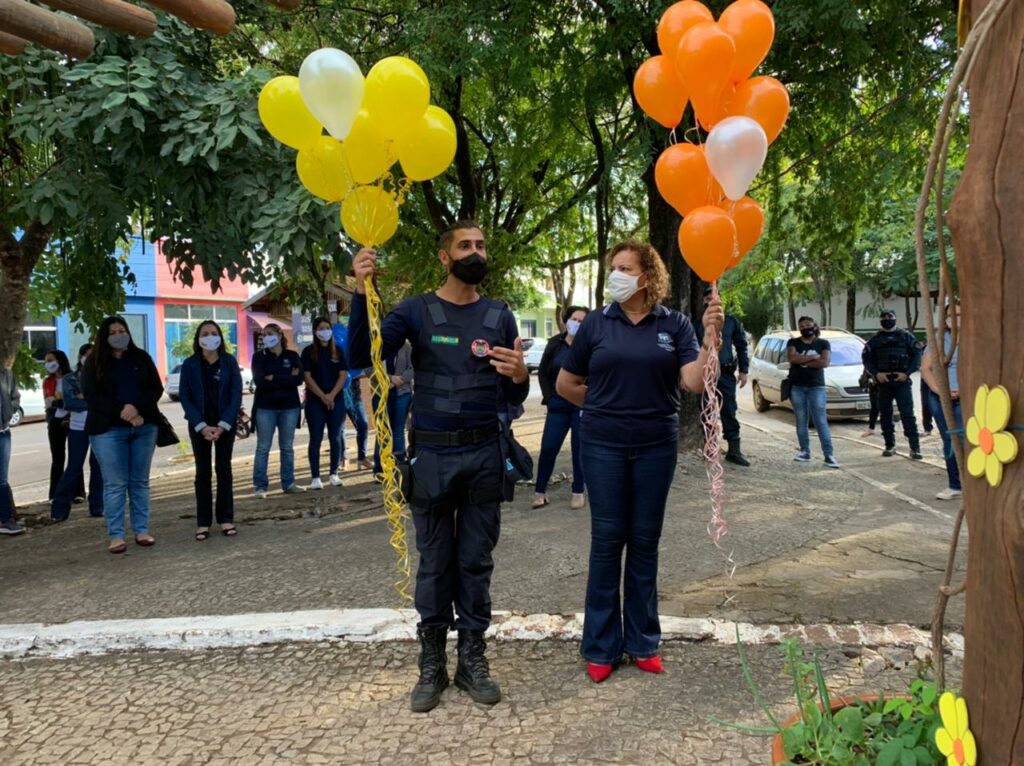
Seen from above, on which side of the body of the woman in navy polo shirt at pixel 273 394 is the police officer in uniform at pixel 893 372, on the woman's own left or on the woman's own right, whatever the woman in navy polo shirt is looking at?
on the woman's own left

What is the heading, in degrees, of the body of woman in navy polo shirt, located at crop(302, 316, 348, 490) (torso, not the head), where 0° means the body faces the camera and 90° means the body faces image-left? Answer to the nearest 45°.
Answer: approximately 0°

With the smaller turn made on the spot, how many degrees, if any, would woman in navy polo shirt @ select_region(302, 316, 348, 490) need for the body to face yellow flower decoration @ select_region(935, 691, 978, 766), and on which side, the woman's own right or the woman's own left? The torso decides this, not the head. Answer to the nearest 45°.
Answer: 0° — they already face it

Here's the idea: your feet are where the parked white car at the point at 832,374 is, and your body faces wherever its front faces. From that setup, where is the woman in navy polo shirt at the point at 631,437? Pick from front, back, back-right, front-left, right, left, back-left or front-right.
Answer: front-right

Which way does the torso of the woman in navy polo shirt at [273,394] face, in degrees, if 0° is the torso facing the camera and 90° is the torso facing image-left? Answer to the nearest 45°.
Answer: approximately 0°

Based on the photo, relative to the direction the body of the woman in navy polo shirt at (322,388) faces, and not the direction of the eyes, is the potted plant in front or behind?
in front

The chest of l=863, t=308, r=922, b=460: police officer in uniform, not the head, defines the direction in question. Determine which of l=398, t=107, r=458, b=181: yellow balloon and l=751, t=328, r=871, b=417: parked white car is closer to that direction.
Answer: the yellow balloon

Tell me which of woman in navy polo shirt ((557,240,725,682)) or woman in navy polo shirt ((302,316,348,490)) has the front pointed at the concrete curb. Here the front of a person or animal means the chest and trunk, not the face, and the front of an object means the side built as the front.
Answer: woman in navy polo shirt ((302,316,348,490))

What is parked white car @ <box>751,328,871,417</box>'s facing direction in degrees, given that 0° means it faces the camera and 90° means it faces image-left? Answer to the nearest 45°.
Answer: approximately 315°

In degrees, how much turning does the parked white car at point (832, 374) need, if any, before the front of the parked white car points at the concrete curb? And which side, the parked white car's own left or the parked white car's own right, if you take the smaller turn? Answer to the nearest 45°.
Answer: approximately 45° to the parked white car's own right

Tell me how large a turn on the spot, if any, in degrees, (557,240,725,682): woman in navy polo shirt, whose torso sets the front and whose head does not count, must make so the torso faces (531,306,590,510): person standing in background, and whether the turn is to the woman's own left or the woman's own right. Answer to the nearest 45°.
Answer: approximately 180°
